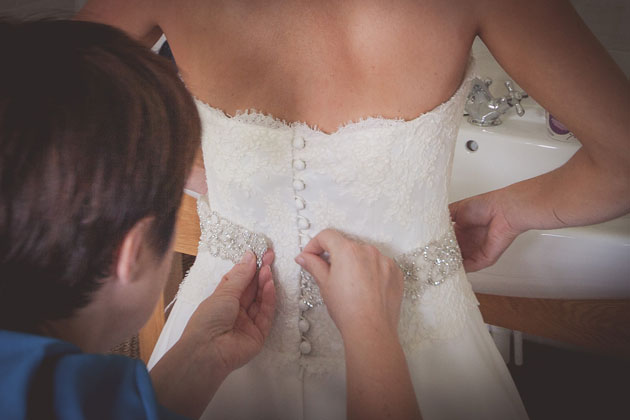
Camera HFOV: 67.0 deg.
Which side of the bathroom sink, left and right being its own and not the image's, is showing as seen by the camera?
front
